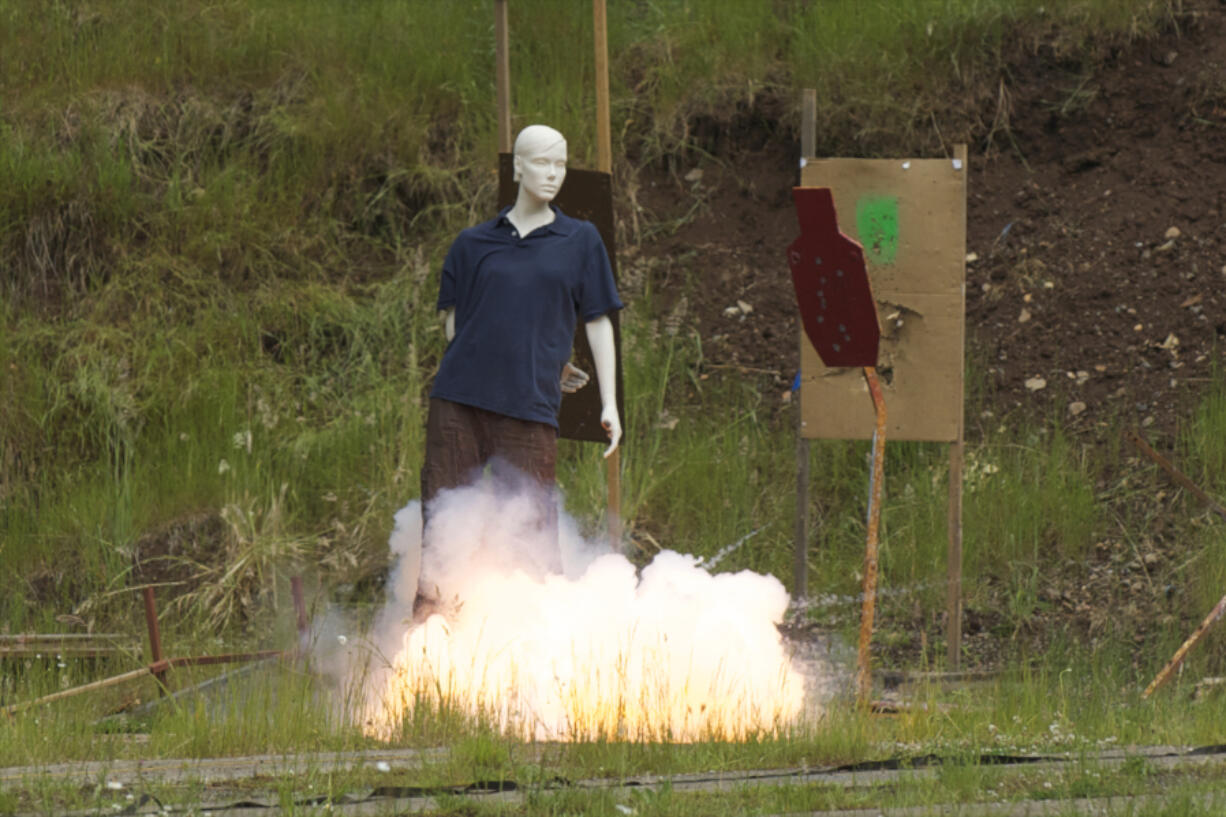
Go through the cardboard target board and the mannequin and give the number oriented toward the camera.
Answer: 2

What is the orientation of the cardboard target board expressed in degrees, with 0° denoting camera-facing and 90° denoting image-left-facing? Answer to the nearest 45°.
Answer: approximately 0°

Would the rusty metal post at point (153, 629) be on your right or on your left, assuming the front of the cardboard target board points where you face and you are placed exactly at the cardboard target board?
on your right

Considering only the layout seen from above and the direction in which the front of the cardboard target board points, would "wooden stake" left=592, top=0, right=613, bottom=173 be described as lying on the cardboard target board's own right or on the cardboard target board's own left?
on the cardboard target board's own right

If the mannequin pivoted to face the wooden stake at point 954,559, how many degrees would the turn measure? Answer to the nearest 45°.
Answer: approximately 135° to its left

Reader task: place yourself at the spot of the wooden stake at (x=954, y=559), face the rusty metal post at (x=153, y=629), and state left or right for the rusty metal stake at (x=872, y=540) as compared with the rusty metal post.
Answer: left

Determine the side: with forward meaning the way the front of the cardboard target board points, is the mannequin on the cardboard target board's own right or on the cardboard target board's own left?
on the cardboard target board's own right

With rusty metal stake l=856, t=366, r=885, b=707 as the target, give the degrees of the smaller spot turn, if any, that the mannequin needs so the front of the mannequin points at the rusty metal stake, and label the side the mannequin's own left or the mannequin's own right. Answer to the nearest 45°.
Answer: approximately 90° to the mannequin's own left
